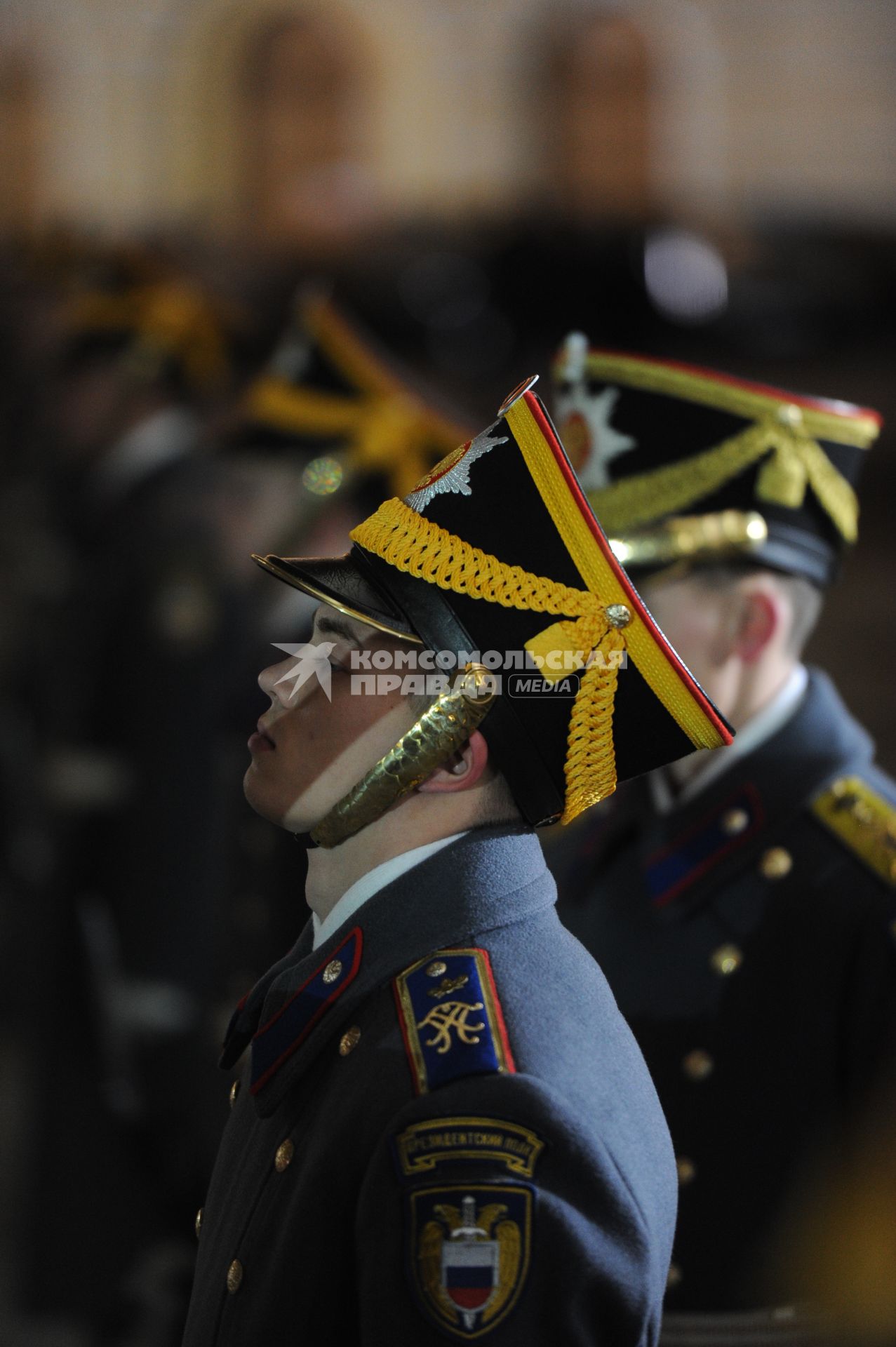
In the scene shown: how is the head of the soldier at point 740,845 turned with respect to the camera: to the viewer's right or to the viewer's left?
to the viewer's left

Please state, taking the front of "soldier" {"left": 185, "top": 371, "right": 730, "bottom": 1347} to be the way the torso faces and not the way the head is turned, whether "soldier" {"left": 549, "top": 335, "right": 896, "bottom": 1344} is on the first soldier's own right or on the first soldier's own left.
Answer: on the first soldier's own right

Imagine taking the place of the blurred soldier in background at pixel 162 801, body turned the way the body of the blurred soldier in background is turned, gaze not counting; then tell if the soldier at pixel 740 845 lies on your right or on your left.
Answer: on your left

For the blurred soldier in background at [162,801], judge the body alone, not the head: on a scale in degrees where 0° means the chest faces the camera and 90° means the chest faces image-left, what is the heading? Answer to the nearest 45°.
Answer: approximately 90°

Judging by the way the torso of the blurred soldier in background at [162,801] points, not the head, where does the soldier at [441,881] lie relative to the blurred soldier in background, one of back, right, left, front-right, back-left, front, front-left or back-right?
left

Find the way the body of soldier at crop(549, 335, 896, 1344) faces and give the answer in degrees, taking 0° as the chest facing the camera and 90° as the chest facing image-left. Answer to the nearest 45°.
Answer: approximately 45°

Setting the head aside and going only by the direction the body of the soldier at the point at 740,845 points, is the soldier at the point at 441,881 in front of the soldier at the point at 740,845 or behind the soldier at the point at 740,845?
in front

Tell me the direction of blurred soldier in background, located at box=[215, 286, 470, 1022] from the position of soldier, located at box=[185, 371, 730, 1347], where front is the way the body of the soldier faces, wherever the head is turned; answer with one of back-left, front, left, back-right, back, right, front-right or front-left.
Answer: right

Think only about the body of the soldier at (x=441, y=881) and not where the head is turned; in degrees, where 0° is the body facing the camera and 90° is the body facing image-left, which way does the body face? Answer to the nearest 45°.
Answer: approximately 90°

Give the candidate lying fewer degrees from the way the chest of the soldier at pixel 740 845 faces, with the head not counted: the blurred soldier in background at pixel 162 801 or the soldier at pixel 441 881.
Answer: the soldier
